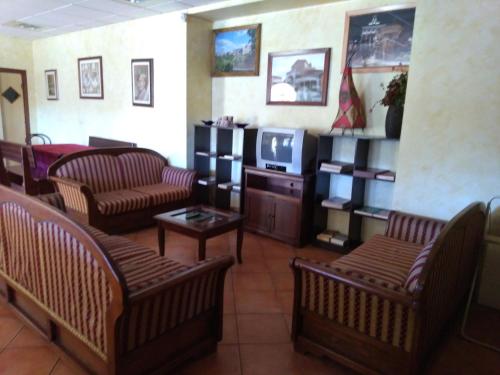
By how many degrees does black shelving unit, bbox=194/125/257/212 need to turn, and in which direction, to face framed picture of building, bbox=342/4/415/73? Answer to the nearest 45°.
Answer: approximately 90° to its left

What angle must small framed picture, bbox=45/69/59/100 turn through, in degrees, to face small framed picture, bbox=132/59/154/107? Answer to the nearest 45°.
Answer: approximately 45° to its left

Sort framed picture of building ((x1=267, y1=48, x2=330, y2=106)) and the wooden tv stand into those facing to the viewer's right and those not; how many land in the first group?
0

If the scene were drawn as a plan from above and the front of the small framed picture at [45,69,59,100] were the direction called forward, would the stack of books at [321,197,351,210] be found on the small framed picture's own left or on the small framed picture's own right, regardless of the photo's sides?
on the small framed picture's own left

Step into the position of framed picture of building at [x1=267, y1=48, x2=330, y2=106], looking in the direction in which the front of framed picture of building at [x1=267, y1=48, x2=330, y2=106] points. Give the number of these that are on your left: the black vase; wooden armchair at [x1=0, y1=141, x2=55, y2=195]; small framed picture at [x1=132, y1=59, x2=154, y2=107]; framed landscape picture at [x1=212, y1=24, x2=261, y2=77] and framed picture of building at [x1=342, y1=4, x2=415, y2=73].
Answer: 2

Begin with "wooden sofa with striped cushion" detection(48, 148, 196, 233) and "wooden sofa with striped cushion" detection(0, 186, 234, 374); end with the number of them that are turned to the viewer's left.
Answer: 0

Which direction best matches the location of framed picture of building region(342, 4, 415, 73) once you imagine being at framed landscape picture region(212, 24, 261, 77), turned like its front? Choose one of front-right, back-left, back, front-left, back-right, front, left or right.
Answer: left
